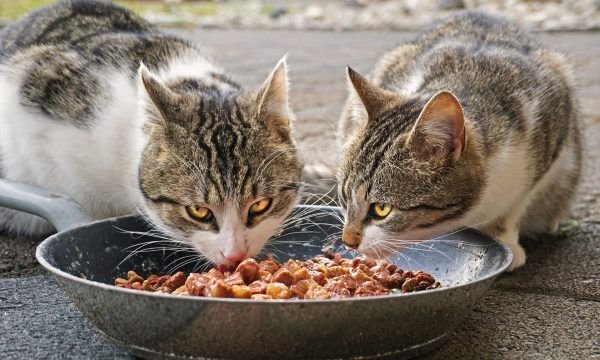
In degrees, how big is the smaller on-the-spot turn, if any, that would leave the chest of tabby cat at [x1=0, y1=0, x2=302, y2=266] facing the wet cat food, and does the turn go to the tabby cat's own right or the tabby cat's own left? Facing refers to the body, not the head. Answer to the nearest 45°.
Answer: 0° — it already faces it

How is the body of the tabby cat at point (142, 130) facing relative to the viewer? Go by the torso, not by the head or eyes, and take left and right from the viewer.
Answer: facing the viewer and to the right of the viewer

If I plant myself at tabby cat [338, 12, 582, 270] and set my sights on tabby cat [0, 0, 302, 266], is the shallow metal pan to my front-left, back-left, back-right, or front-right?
front-left

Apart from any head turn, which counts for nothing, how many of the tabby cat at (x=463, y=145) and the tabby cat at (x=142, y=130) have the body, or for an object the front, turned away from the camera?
0
